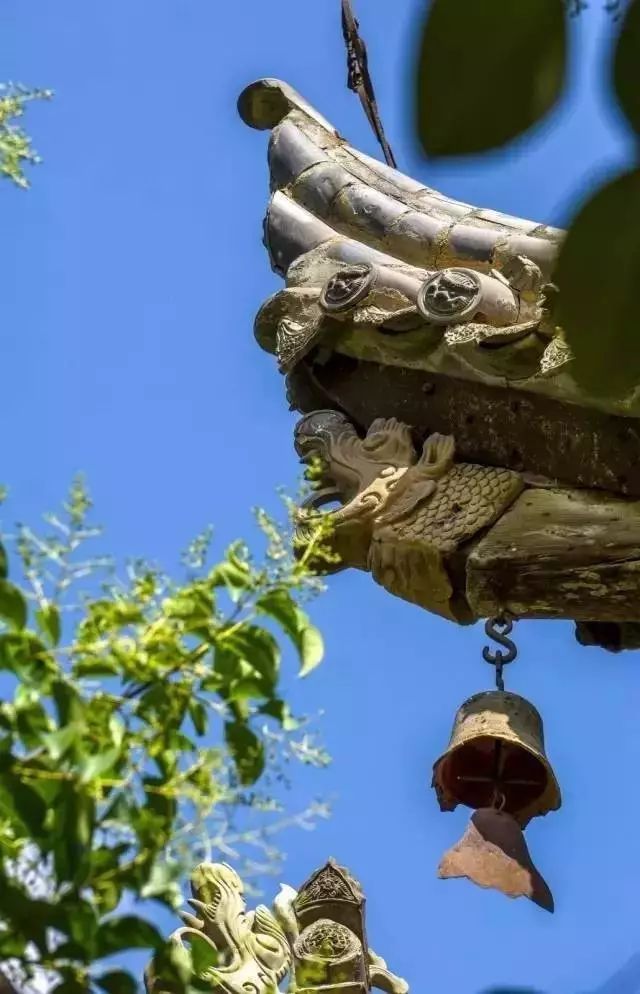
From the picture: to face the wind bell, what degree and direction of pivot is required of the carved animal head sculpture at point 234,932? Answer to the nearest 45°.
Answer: approximately 180°

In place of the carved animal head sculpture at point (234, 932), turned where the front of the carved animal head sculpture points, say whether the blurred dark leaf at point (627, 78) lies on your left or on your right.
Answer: on your left

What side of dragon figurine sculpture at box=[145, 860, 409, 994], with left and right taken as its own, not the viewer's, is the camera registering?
left

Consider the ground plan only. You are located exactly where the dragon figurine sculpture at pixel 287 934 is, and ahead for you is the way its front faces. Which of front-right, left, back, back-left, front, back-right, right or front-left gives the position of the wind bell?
back

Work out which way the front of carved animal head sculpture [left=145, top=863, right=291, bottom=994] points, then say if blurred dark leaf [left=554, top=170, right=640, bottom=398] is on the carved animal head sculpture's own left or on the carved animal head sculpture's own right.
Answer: on the carved animal head sculpture's own left

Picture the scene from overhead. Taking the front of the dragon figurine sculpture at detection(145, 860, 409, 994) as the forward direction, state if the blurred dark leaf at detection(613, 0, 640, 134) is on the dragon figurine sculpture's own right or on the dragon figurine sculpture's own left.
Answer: on the dragon figurine sculpture's own left

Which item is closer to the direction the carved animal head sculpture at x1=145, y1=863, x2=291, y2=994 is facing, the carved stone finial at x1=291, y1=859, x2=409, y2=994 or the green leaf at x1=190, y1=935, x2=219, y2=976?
the green leaf

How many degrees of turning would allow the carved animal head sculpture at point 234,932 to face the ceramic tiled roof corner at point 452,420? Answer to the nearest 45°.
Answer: approximately 180°
